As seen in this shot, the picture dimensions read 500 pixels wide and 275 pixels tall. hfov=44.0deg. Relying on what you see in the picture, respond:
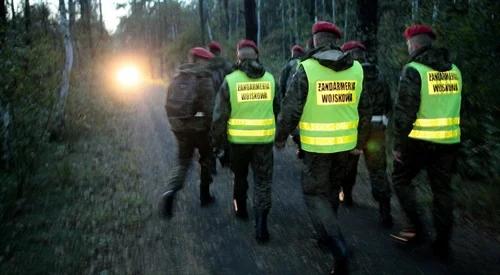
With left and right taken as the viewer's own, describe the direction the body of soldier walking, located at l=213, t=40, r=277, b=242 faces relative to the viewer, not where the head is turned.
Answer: facing away from the viewer

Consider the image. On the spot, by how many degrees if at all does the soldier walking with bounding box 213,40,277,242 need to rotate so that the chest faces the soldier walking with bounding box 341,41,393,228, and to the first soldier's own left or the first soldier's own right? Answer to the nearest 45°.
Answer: approximately 90° to the first soldier's own right

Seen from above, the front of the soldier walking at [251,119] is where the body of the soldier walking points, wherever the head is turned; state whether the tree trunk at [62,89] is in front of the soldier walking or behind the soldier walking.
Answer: in front

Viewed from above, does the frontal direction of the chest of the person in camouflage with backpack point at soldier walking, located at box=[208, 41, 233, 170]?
yes

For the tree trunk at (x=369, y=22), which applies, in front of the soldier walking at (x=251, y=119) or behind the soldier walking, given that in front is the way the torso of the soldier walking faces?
in front

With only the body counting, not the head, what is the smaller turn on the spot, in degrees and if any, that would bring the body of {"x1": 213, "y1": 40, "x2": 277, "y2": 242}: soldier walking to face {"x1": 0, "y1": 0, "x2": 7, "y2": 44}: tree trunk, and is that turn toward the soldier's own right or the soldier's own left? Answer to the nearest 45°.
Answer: approximately 45° to the soldier's own left

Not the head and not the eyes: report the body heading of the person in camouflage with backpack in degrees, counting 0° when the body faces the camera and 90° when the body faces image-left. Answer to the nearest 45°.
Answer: approximately 225°

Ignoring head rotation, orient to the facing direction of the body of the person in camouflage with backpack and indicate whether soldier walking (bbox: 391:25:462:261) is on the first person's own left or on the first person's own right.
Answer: on the first person's own right
